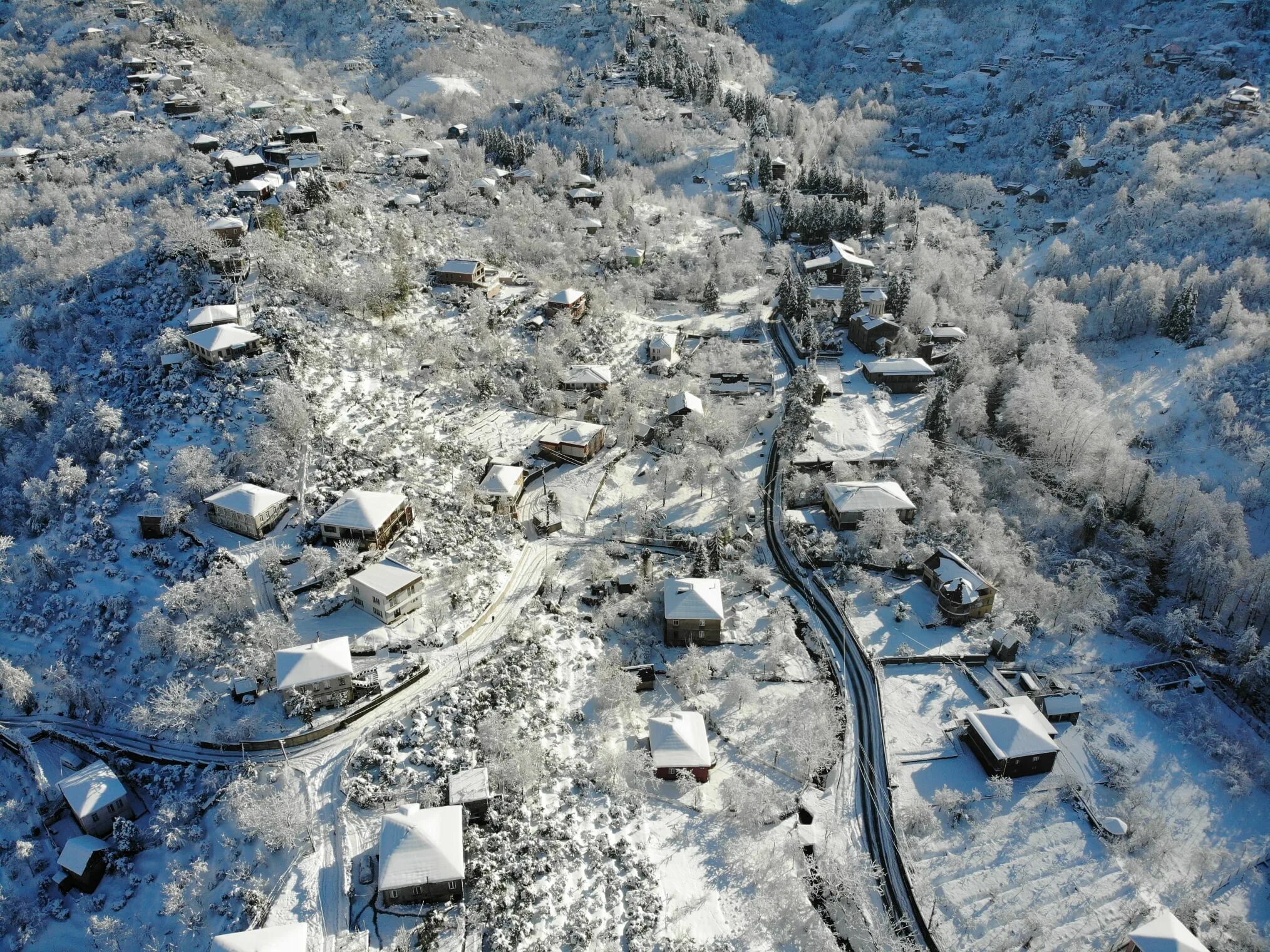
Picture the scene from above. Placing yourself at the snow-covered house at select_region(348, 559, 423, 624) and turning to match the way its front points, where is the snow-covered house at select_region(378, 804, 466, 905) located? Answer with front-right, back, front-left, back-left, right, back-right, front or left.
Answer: front-right

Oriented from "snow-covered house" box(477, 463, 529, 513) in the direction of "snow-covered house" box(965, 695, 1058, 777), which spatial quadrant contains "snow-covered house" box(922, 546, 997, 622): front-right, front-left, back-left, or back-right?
front-left

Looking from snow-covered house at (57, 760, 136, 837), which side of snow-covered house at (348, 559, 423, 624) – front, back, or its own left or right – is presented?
right

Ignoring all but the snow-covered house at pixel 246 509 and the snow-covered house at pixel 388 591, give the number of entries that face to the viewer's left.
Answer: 0

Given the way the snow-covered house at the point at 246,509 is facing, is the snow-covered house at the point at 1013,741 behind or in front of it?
in front

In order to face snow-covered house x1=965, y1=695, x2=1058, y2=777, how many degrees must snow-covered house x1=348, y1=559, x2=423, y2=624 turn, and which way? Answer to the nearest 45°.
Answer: approximately 45° to its left

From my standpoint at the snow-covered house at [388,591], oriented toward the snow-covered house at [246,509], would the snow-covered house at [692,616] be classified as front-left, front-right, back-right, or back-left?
back-right

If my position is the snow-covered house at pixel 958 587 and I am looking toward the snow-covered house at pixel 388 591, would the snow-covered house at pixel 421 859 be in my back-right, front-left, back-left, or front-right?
front-left

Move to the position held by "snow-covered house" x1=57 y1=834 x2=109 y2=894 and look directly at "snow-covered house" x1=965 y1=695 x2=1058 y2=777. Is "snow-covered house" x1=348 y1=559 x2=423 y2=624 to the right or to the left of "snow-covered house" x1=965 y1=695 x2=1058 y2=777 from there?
left

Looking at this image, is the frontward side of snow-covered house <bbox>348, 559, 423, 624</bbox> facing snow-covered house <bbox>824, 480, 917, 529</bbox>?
no

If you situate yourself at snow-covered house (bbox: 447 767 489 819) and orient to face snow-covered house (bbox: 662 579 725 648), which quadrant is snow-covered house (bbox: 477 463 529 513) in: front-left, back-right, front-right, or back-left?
front-left

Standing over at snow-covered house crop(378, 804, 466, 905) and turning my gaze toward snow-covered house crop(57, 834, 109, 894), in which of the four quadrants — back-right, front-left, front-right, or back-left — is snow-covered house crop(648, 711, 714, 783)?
back-right

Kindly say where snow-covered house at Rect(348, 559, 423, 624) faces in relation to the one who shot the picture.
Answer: facing the viewer and to the right of the viewer

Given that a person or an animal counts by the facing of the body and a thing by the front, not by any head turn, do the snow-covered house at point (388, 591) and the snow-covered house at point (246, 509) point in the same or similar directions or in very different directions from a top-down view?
same or similar directions

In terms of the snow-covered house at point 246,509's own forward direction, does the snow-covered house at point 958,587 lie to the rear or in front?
in front
